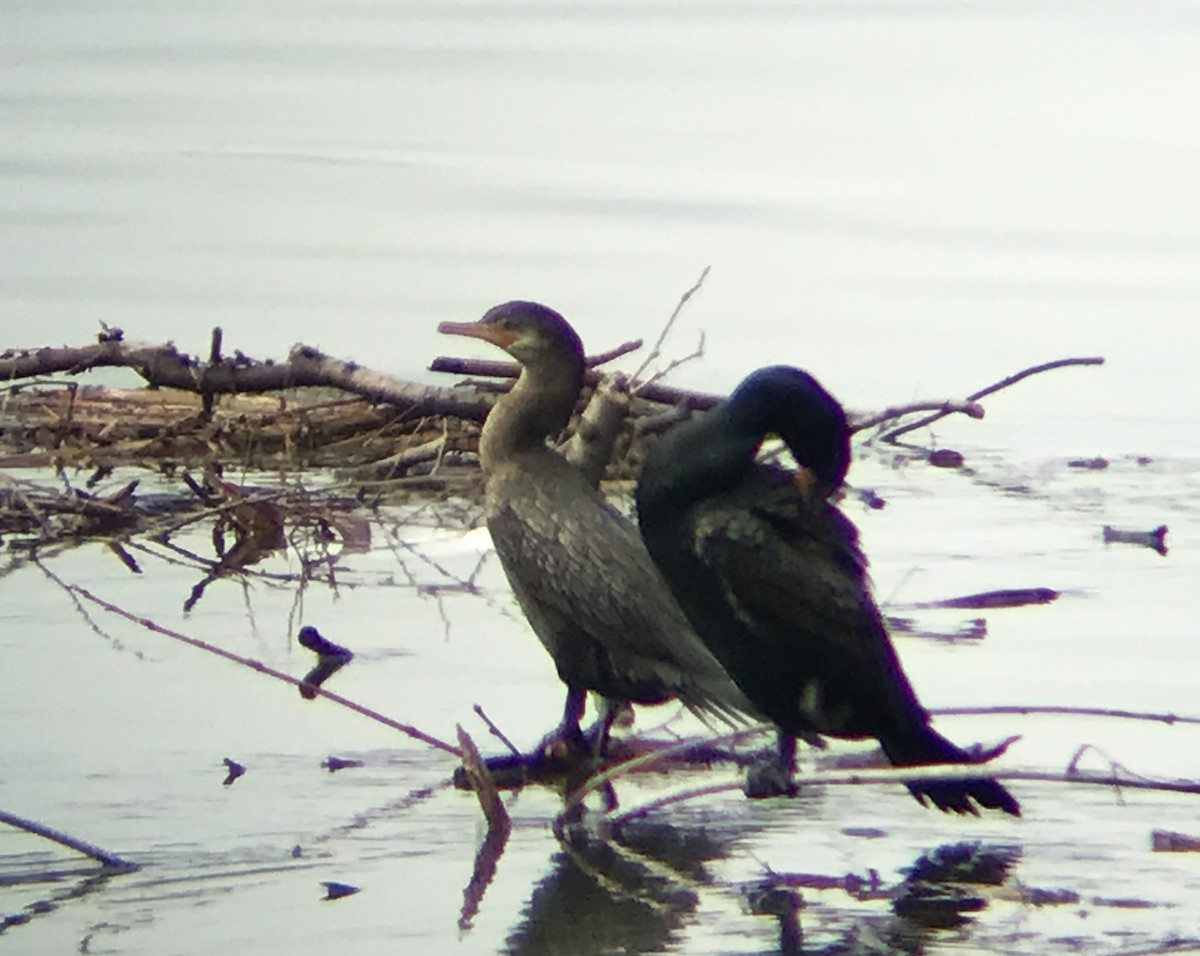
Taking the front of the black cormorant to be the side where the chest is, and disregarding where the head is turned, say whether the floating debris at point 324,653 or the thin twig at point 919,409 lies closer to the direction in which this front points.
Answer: the floating debris

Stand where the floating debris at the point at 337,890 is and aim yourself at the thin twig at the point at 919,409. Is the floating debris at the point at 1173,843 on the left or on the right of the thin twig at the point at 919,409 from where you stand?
right

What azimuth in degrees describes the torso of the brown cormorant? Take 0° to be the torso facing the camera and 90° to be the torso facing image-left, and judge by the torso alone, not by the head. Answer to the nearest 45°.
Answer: approximately 90°

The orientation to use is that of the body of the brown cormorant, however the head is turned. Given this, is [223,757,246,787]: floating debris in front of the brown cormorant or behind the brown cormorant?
in front

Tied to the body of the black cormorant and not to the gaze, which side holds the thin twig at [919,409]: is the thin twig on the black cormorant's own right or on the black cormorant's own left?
on the black cormorant's own right

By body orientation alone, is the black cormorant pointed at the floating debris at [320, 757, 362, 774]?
yes

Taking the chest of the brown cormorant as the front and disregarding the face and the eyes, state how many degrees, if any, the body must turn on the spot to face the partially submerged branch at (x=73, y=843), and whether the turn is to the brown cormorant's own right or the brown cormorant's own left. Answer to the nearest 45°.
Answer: approximately 45° to the brown cormorant's own left

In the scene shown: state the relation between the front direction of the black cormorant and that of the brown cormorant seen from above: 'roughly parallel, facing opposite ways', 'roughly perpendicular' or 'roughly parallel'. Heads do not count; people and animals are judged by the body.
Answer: roughly parallel

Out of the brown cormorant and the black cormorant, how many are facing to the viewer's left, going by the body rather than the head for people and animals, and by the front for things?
2

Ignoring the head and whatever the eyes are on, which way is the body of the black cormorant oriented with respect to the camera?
to the viewer's left

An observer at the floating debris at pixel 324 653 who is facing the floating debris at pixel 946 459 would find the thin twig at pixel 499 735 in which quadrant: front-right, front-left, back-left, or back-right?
back-right

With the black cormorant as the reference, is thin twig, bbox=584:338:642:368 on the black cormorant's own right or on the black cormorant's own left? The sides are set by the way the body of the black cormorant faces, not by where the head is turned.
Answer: on the black cormorant's own right

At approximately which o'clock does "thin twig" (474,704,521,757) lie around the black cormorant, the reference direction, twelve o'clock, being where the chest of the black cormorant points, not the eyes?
The thin twig is roughly at 12 o'clock from the black cormorant.

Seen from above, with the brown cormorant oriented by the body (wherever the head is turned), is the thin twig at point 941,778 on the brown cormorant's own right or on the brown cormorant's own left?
on the brown cormorant's own left

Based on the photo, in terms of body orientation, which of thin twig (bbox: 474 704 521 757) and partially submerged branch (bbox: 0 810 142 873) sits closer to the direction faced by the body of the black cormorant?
the thin twig
